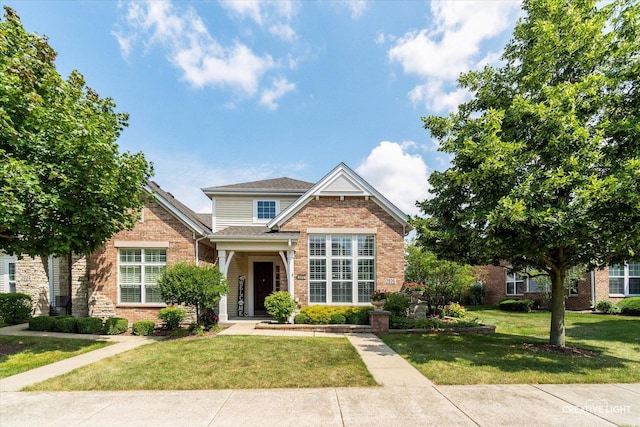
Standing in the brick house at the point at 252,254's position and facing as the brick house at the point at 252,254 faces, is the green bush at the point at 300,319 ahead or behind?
ahead

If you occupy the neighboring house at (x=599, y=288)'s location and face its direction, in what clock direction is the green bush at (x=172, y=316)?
The green bush is roughly at 1 o'clock from the neighboring house.

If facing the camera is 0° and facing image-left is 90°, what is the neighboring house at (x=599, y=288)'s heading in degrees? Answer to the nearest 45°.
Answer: approximately 0°

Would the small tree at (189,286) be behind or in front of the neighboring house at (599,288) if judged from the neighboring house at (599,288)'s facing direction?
in front

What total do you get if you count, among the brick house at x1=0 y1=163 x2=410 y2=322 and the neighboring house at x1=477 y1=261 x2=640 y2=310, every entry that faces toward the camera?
2

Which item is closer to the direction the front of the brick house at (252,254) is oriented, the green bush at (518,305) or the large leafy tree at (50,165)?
the large leafy tree

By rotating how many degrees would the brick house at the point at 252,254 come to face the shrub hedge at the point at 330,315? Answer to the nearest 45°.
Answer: approximately 45° to its left

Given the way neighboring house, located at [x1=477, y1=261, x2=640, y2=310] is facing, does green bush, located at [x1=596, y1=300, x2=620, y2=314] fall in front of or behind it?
in front
